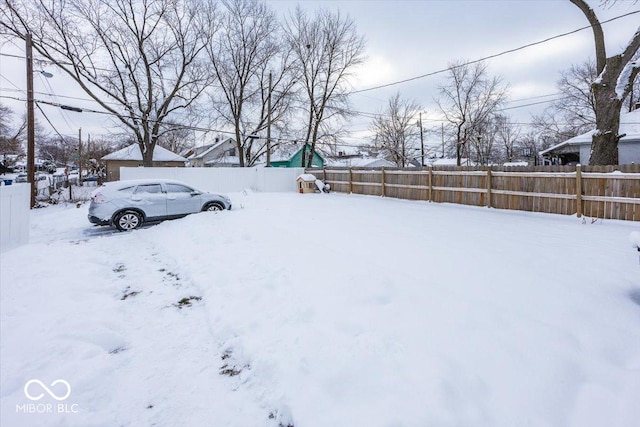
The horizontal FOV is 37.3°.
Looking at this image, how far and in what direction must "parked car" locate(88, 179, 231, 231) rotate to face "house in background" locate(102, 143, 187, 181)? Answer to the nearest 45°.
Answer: approximately 45° to its left

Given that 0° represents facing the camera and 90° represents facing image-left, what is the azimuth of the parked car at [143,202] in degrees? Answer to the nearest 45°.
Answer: approximately 225°
